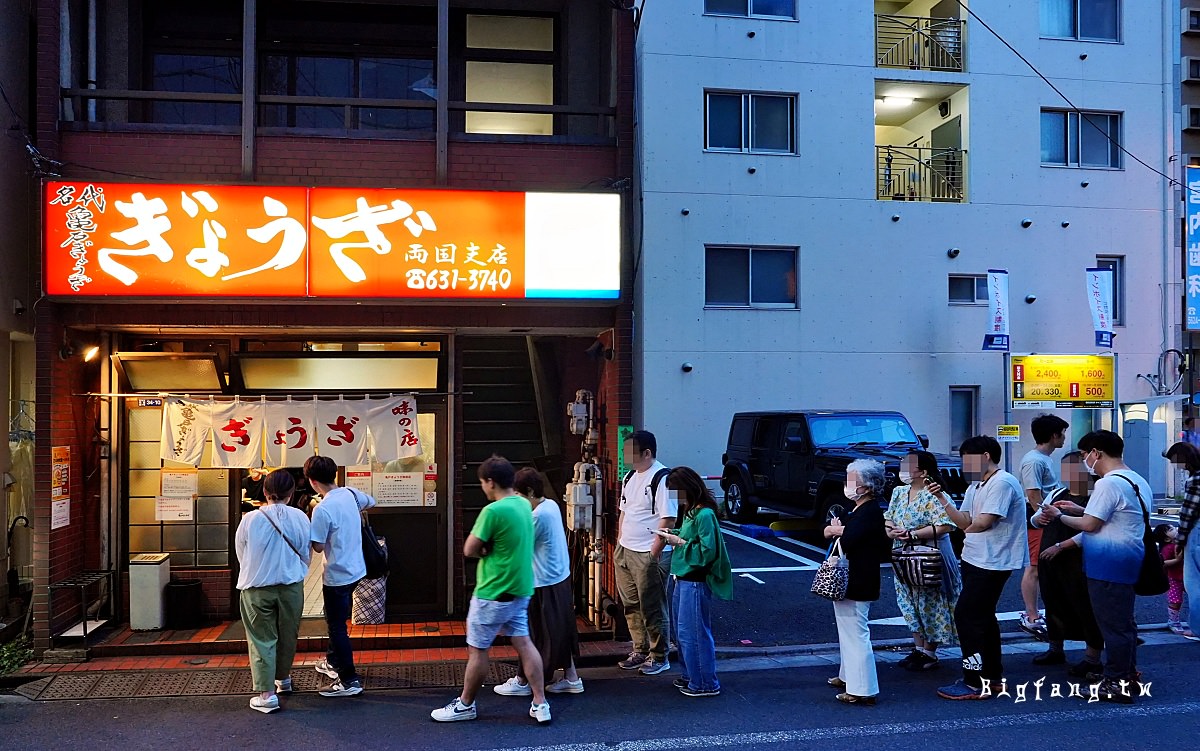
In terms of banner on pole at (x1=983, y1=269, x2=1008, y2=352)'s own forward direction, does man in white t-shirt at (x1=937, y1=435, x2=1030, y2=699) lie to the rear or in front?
in front

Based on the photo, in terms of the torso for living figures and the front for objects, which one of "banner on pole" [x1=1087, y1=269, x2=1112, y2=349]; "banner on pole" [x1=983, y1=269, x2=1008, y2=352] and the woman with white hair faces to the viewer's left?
the woman with white hair

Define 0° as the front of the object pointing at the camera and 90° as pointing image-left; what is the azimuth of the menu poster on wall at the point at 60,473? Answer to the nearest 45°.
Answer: approximately 0°

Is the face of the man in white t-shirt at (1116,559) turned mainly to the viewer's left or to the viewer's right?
to the viewer's left

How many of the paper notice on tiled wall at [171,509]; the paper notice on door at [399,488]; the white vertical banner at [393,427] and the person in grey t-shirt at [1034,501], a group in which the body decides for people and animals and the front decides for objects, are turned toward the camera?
3

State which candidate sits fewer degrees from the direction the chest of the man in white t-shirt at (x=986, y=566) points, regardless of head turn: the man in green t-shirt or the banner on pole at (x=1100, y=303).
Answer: the man in green t-shirt

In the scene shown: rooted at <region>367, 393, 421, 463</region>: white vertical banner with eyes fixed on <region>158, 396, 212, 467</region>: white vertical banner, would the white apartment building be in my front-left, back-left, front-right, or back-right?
back-right
